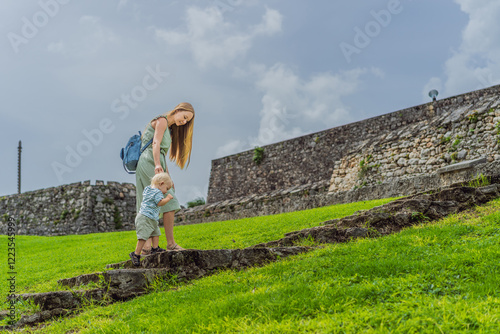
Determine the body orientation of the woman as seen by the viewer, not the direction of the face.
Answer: to the viewer's right

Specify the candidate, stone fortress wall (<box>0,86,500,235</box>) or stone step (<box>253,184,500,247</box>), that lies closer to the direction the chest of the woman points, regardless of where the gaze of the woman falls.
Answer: the stone step

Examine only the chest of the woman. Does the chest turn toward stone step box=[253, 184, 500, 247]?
yes

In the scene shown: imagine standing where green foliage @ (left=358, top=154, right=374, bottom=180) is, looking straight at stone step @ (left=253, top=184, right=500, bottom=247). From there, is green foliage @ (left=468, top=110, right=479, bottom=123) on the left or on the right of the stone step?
left
